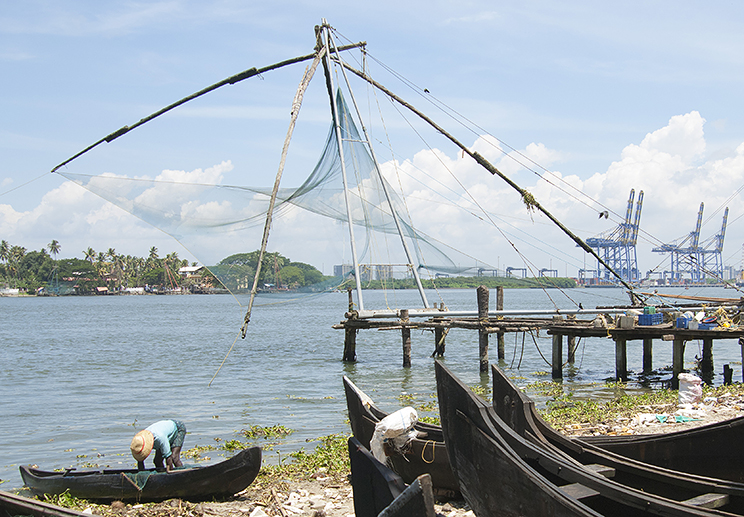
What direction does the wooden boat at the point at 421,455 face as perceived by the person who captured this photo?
facing away from the viewer and to the left of the viewer

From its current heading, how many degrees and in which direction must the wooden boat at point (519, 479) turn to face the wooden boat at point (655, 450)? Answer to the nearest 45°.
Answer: approximately 90° to its right

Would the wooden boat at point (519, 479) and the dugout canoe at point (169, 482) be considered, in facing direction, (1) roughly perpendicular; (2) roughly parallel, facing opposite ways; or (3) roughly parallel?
roughly perpendicular

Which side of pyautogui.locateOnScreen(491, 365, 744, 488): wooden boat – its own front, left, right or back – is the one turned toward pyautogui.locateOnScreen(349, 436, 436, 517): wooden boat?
left

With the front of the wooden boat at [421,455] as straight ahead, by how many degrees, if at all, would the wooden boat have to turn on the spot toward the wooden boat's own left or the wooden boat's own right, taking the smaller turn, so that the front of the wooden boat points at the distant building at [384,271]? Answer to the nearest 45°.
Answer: approximately 45° to the wooden boat's own right

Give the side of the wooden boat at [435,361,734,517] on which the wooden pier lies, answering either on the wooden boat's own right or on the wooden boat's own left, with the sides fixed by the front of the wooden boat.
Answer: on the wooden boat's own right

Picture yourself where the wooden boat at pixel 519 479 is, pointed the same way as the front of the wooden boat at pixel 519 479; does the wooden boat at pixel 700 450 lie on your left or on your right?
on your right

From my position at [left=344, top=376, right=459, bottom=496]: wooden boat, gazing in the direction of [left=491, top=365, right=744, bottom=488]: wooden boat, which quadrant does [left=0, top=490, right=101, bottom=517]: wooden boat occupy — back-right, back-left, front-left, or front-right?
back-right

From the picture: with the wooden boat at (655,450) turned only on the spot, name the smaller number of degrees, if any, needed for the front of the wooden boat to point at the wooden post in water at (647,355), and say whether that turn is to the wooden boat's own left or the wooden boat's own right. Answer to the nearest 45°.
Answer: approximately 45° to the wooden boat's own right

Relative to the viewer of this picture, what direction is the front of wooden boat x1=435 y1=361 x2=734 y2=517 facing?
facing away from the viewer and to the left of the viewer
